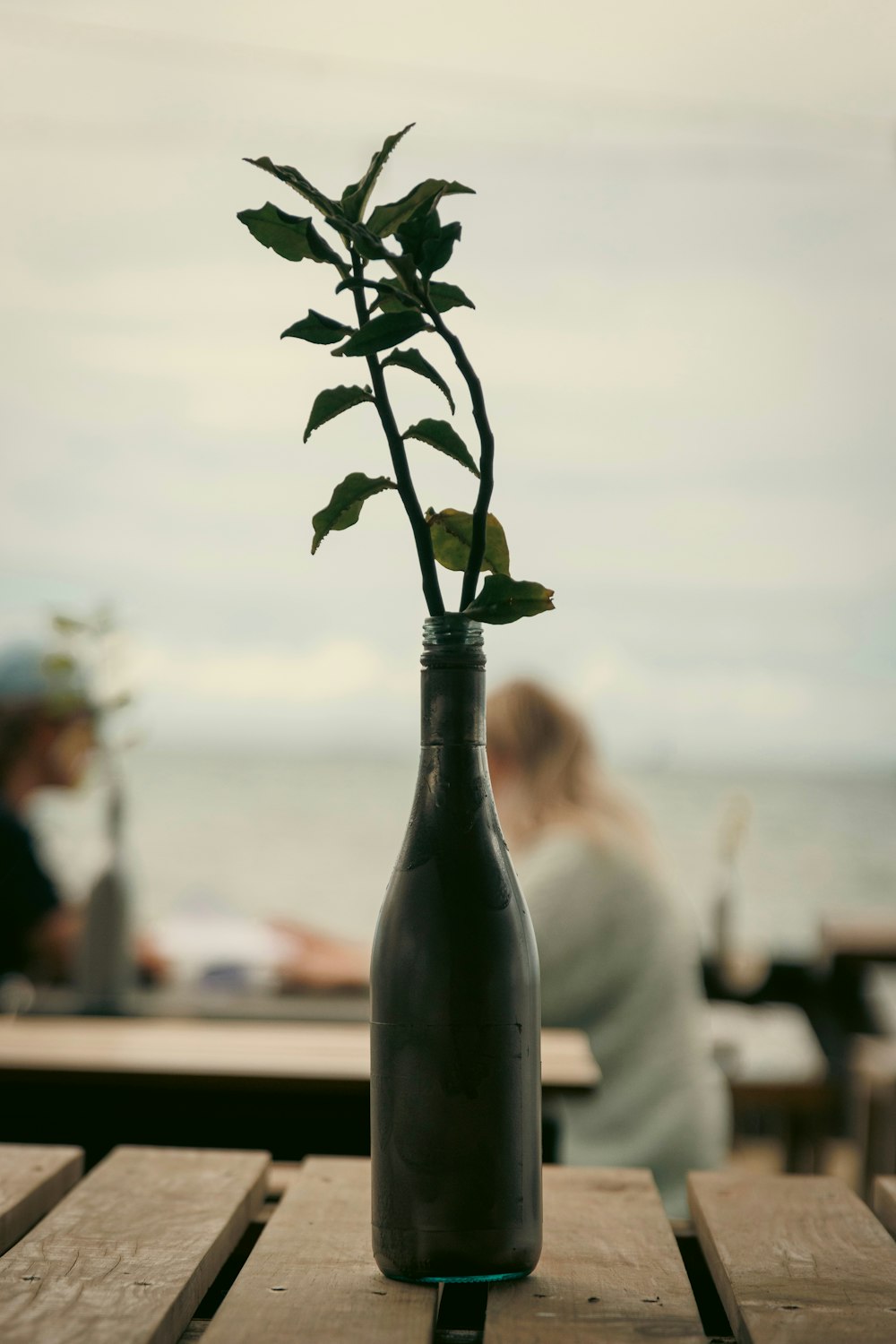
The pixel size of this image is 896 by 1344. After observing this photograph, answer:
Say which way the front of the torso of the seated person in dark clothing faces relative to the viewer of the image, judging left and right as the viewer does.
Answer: facing to the right of the viewer

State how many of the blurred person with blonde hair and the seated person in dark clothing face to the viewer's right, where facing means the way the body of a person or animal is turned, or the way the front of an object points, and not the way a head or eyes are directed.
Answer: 1

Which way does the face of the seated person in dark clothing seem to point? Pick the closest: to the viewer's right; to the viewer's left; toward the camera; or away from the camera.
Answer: to the viewer's right

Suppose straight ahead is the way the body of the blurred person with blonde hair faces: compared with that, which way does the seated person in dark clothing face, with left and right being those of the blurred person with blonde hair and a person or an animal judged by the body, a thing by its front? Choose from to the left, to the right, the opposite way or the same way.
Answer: the opposite way

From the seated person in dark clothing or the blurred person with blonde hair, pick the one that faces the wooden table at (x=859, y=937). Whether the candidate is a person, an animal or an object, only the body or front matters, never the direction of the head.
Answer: the seated person in dark clothing

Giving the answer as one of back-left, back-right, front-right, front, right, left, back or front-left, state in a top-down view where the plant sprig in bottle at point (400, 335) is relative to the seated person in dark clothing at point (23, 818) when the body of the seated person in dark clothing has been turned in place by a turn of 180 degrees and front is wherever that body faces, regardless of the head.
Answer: left

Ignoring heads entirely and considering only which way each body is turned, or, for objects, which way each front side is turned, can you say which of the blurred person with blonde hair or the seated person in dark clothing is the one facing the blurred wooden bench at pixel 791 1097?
the seated person in dark clothing

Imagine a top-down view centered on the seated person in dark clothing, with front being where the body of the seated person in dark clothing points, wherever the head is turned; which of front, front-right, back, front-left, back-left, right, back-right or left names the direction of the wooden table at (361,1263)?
right

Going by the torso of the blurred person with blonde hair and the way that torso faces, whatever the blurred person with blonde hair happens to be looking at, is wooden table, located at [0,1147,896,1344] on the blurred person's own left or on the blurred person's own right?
on the blurred person's own left

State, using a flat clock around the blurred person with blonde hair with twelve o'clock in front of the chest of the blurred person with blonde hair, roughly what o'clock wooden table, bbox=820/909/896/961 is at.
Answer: The wooden table is roughly at 4 o'clock from the blurred person with blonde hair.

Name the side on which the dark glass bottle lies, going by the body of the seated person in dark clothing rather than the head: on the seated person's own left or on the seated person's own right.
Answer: on the seated person's own right

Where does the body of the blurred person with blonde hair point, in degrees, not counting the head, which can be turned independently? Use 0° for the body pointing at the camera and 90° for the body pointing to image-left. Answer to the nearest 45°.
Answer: approximately 90°

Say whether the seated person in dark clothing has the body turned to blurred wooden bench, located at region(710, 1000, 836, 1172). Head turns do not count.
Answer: yes
